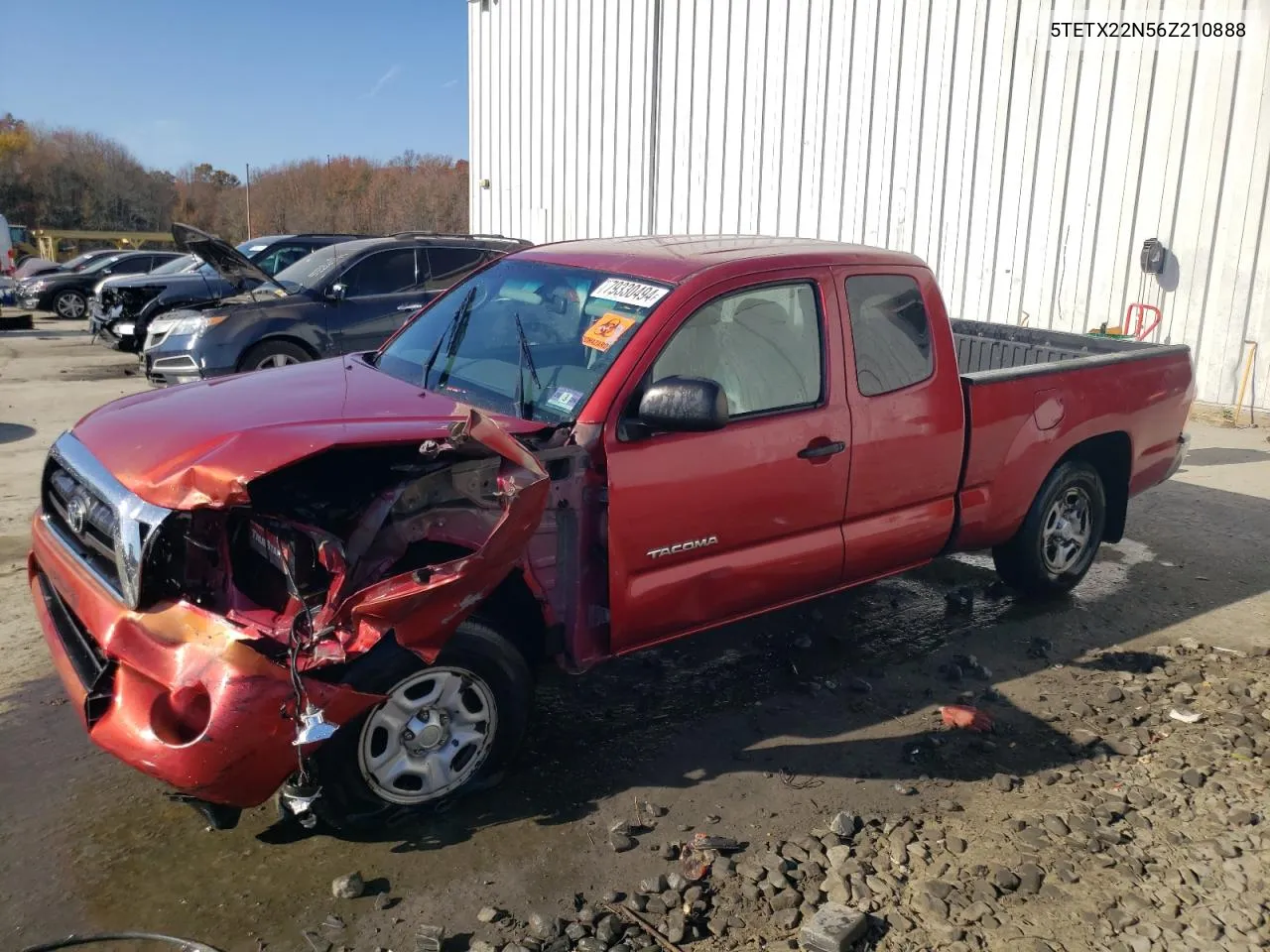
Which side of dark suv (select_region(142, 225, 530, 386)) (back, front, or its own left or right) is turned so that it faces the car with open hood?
right

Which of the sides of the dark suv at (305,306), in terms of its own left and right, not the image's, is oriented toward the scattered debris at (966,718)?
left

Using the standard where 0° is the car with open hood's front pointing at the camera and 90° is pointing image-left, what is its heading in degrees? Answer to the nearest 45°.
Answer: approximately 45°

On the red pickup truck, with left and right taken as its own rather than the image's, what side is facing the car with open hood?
right

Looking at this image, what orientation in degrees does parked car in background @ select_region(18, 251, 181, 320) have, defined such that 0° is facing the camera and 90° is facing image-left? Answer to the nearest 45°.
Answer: approximately 45°

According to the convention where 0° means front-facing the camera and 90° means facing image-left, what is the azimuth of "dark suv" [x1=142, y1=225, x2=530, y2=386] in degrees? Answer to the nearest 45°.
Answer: approximately 45°

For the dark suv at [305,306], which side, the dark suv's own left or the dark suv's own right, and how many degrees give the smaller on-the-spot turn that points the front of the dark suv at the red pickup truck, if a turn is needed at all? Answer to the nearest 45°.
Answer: approximately 45° to the dark suv's own left
